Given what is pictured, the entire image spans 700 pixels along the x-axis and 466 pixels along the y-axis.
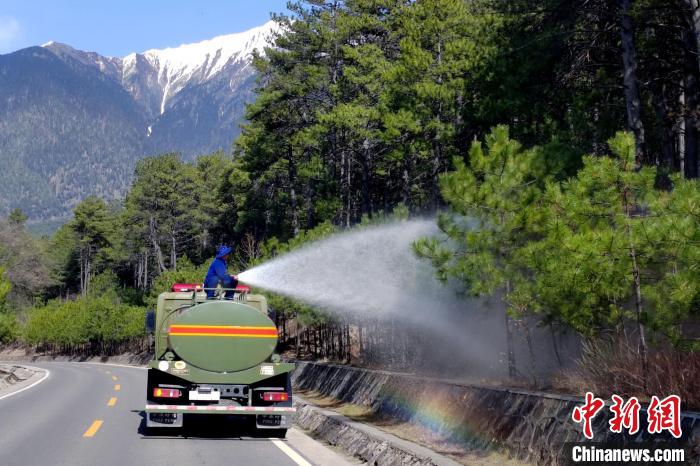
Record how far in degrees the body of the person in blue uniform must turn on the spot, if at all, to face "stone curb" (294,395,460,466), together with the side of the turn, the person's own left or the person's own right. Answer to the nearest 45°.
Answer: approximately 45° to the person's own right

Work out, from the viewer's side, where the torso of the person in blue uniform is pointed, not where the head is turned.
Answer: to the viewer's right

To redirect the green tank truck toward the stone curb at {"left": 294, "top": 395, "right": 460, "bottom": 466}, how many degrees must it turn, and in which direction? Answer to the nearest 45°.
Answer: approximately 135° to its right

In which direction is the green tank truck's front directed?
away from the camera
